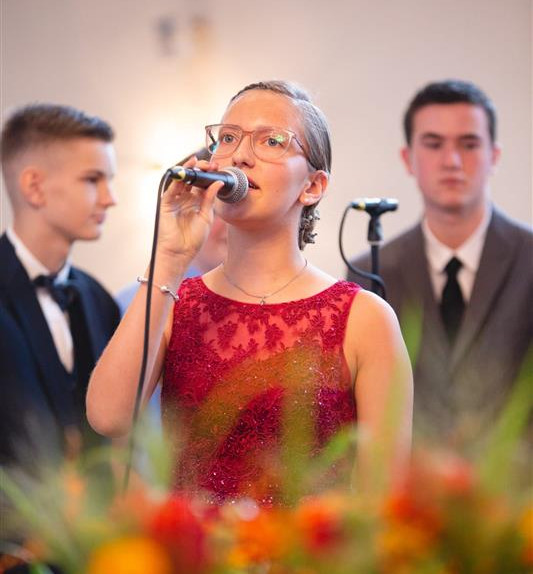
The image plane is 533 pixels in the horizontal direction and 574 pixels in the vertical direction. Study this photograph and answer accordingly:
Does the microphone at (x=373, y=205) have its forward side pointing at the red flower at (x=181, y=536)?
no

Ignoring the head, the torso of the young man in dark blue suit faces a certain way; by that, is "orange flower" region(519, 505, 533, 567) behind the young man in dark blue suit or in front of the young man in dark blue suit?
in front

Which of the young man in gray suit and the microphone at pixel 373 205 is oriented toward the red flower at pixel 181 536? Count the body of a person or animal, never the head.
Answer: the young man in gray suit

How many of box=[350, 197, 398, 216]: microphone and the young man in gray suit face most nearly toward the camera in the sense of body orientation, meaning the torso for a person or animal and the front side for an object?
1

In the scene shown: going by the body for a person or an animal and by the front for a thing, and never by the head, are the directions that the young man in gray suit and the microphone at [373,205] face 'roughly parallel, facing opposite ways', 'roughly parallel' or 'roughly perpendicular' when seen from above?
roughly perpendicular

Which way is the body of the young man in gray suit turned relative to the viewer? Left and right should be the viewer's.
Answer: facing the viewer

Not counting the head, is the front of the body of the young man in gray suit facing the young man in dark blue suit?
no

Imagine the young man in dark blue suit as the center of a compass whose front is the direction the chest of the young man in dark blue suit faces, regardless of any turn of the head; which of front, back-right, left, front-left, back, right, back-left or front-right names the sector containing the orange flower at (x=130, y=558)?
front-right

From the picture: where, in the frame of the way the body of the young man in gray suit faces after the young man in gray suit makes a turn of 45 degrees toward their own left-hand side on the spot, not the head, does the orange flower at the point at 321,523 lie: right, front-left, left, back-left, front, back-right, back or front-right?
front-right

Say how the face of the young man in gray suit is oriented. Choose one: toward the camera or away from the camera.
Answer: toward the camera

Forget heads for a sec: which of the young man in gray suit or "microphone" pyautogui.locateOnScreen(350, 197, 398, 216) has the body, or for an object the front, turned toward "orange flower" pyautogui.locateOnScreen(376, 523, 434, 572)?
the young man in gray suit

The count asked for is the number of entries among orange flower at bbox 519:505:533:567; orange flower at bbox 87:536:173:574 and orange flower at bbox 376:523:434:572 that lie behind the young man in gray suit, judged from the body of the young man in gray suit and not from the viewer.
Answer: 0

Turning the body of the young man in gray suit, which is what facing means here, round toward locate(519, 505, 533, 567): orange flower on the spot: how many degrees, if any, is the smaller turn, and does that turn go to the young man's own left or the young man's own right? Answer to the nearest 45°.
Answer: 0° — they already face it

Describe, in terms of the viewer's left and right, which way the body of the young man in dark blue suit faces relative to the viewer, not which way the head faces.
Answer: facing the viewer and to the right of the viewer

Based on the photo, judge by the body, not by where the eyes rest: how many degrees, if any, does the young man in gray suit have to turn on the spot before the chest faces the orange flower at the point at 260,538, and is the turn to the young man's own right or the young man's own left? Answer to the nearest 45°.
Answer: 0° — they already face it

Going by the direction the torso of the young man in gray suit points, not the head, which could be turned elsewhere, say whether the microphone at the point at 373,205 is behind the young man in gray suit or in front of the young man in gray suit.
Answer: in front
